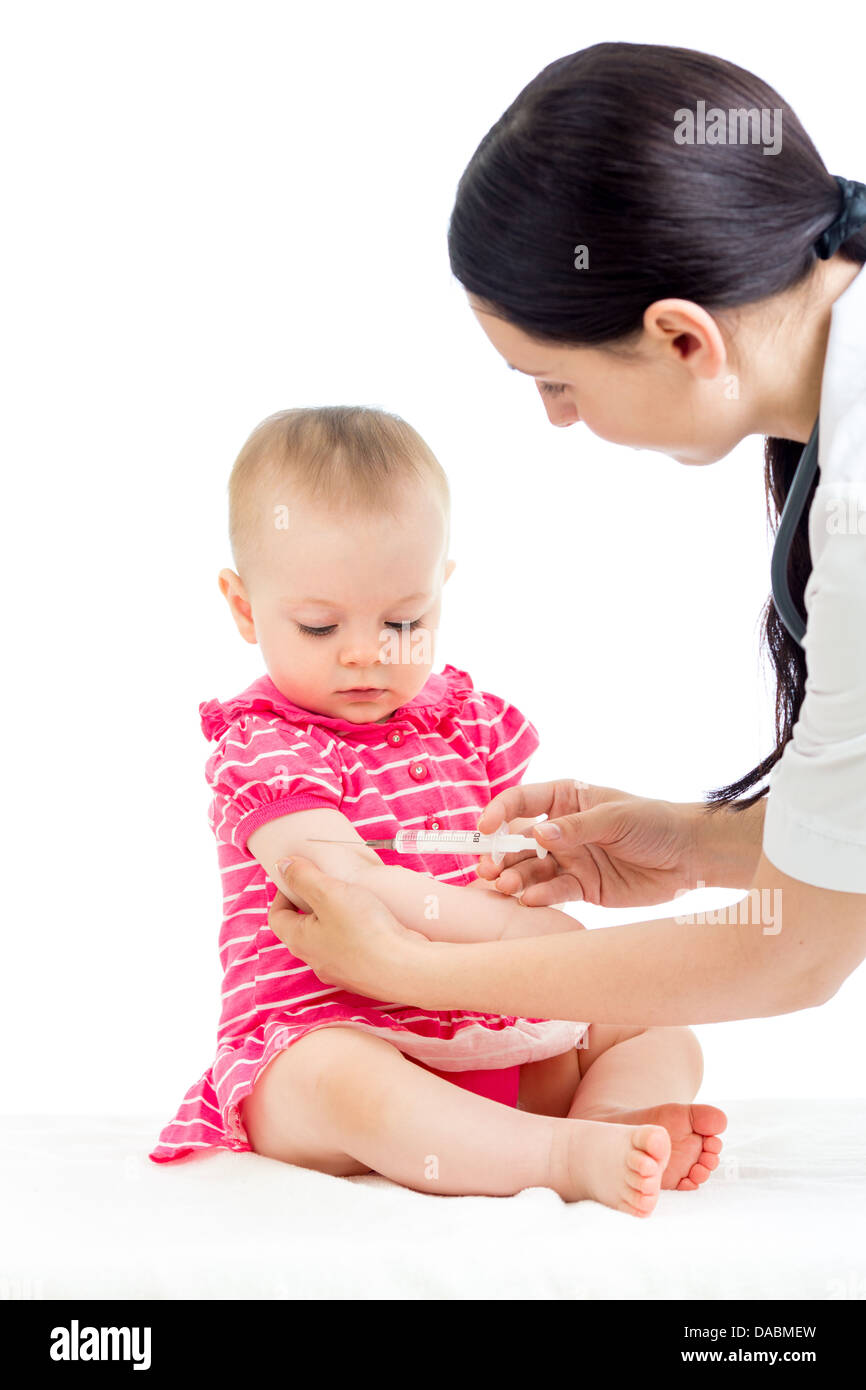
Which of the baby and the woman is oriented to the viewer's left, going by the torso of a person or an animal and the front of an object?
the woman

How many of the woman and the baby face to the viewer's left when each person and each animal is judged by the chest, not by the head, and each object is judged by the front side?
1

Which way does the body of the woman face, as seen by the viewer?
to the viewer's left

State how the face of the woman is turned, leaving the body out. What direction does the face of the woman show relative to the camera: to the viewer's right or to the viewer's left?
to the viewer's left

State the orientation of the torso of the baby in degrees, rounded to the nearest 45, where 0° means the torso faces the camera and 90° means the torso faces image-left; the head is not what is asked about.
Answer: approximately 315°
